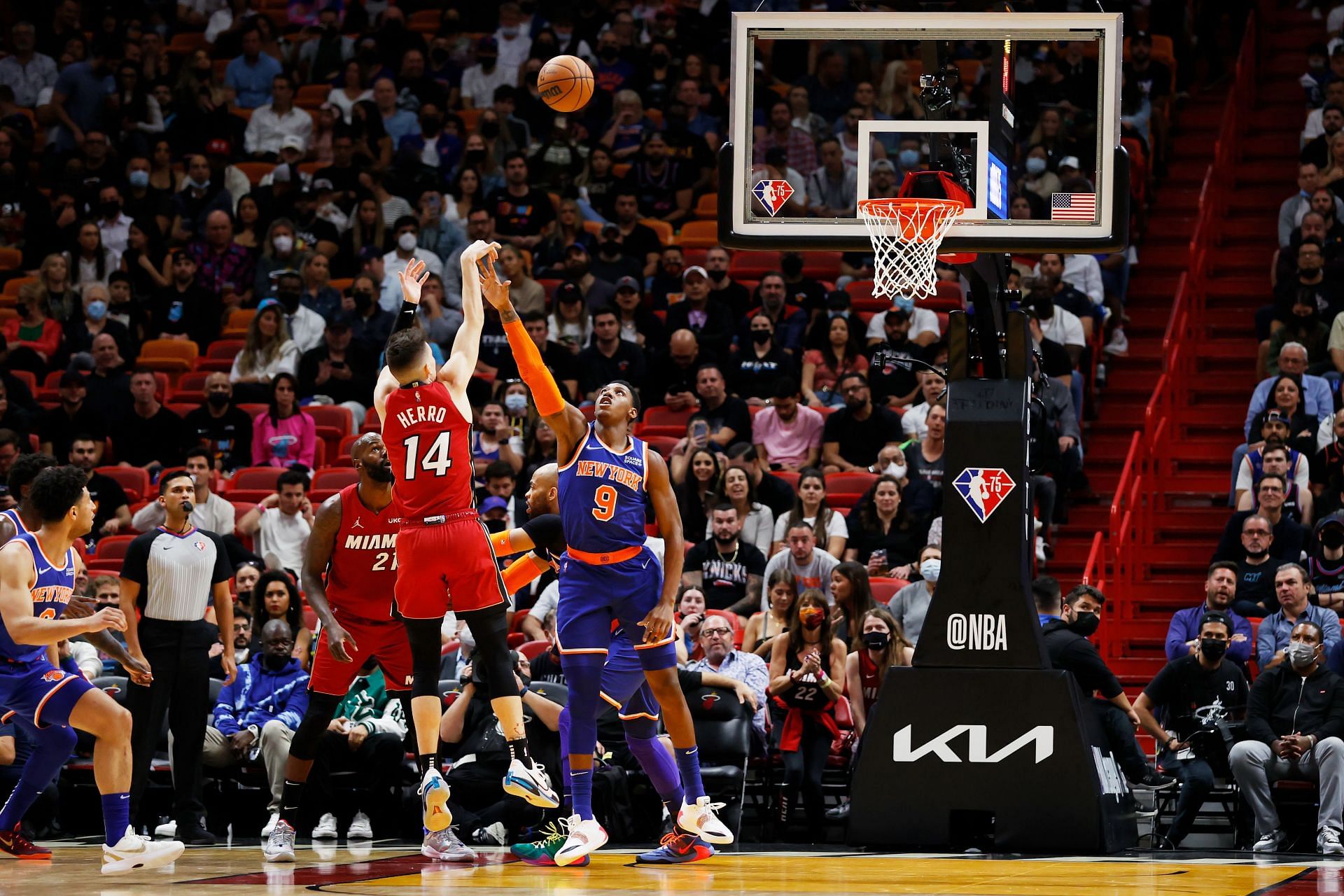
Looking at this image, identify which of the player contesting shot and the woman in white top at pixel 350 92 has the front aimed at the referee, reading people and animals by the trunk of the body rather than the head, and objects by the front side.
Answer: the woman in white top

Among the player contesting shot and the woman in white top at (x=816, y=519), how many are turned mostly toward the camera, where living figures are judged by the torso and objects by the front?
2

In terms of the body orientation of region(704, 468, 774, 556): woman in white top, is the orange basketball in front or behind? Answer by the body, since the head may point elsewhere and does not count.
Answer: in front

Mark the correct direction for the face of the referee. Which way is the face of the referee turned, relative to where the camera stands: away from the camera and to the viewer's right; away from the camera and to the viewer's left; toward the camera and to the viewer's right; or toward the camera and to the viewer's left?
toward the camera and to the viewer's right

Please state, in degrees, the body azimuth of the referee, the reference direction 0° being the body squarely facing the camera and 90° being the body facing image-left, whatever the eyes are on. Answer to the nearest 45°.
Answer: approximately 0°

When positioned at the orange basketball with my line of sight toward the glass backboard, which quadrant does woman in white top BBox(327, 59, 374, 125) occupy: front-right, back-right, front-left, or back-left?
back-left

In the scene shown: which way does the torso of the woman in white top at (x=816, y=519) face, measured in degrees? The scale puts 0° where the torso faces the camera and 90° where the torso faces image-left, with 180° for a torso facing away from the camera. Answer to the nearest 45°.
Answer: approximately 0°

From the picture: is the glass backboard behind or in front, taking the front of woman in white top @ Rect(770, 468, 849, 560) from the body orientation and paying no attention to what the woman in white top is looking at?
in front
